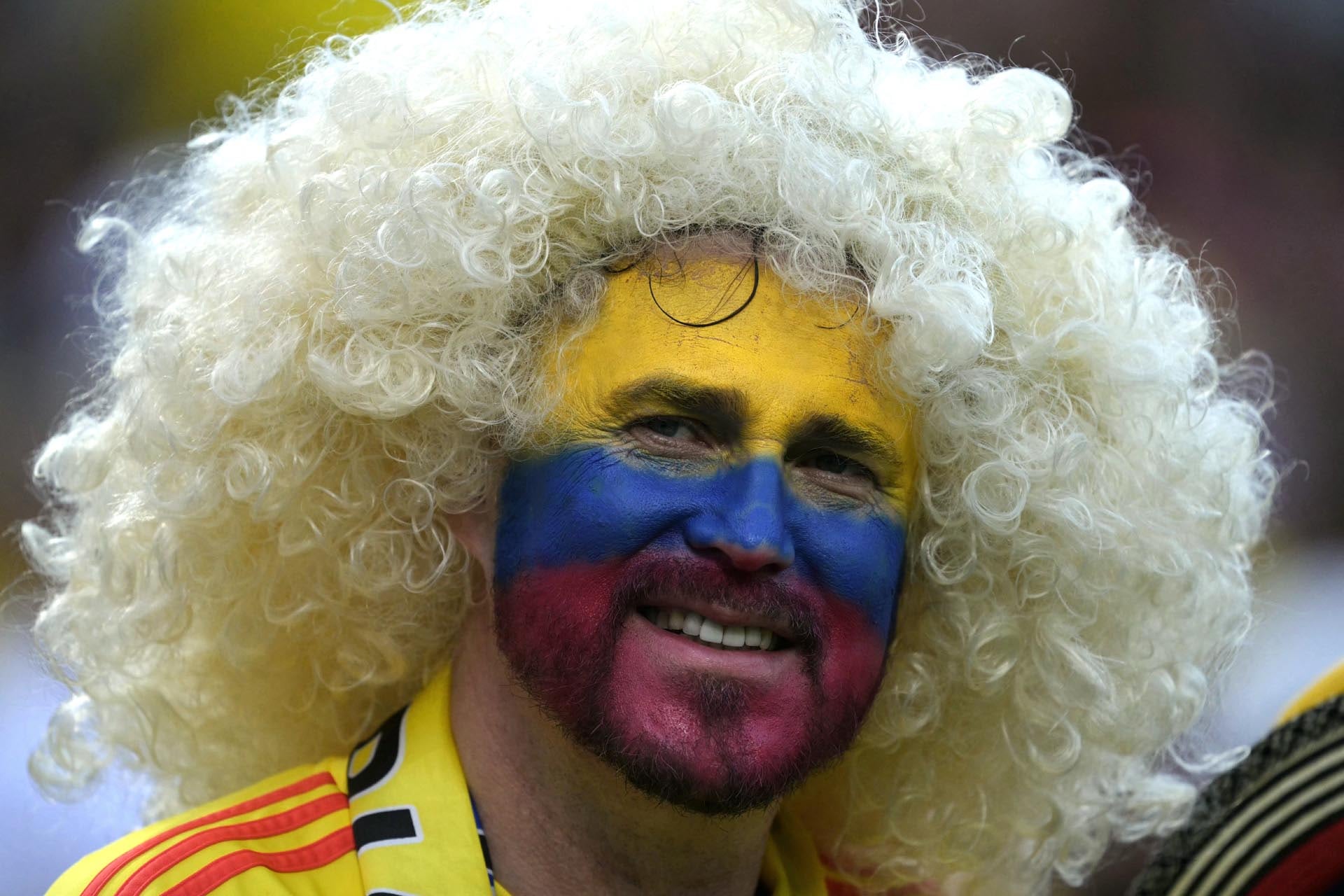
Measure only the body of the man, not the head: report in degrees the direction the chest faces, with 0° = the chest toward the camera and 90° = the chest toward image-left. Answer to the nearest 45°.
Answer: approximately 315°
